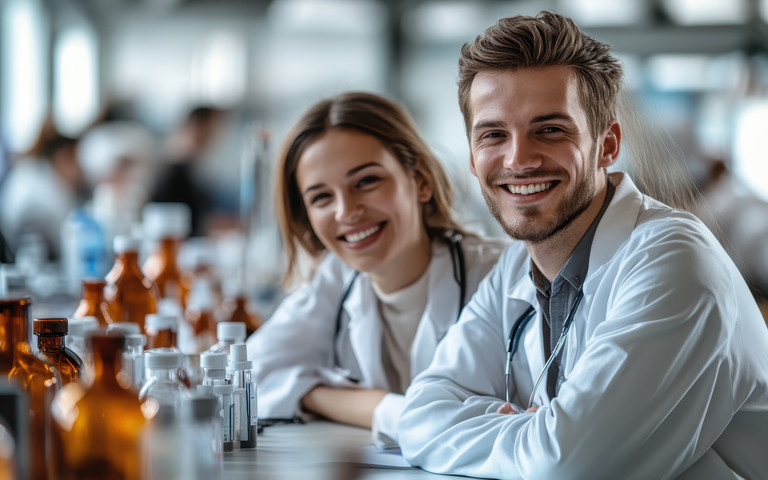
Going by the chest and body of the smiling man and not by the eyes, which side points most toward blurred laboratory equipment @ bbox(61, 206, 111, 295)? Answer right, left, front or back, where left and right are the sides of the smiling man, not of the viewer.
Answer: right

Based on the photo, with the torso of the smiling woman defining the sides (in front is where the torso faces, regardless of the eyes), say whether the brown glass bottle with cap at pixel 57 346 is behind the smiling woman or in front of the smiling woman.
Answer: in front

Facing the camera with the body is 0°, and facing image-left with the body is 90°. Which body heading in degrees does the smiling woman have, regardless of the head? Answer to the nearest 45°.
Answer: approximately 0°

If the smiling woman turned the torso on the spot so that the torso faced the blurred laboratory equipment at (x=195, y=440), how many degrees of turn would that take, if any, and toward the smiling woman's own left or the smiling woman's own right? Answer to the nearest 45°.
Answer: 0° — they already face it

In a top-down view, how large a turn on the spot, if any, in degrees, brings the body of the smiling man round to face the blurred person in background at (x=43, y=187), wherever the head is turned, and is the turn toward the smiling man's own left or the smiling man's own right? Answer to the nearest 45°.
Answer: approximately 90° to the smiling man's own right

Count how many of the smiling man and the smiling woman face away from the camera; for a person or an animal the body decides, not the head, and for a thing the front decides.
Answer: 0

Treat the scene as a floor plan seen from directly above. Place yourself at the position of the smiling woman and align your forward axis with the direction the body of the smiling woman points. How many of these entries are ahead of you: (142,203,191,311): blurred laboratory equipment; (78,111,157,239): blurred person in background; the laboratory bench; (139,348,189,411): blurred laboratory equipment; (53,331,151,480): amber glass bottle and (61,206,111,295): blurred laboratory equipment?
3

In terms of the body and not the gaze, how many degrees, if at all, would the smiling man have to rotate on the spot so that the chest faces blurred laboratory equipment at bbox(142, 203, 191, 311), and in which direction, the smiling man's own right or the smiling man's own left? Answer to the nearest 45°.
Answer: approximately 90° to the smiling man's own right

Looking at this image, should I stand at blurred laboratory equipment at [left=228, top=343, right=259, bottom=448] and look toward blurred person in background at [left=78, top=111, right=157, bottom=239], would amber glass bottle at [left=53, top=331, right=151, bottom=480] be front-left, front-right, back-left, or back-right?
back-left

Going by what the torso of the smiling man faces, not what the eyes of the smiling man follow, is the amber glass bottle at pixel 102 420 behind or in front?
in front

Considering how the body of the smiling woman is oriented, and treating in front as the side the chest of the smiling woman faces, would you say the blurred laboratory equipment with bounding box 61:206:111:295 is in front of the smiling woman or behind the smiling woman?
behind

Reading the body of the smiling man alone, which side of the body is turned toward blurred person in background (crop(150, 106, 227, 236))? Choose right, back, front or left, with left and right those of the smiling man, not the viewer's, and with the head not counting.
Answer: right

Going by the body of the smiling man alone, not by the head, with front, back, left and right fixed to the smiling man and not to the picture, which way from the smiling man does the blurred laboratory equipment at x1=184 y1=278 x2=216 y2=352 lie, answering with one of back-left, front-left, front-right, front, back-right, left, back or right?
right

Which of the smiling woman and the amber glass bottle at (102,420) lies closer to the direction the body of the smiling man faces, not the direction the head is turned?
the amber glass bottle

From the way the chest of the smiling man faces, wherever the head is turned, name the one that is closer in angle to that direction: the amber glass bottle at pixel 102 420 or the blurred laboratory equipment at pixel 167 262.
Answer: the amber glass bottle
